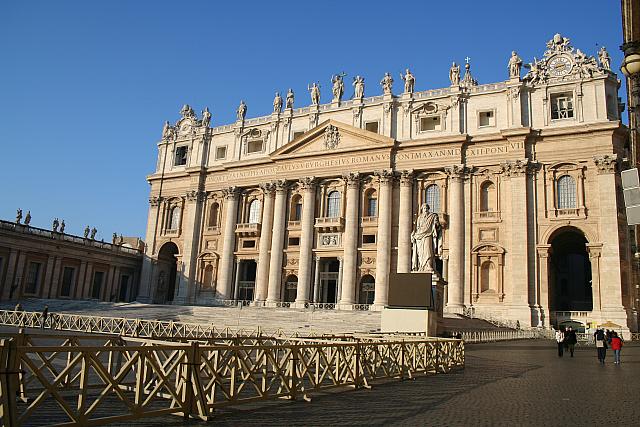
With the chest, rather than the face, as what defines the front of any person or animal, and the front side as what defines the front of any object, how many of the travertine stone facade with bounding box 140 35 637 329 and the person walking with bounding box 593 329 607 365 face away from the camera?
1

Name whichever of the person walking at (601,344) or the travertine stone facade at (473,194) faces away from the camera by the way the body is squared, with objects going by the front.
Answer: the person walking

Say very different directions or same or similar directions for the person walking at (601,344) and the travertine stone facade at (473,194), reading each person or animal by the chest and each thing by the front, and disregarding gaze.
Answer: very different directions

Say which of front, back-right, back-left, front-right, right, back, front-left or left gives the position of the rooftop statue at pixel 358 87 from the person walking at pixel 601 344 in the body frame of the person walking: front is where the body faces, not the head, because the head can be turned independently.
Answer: front-left

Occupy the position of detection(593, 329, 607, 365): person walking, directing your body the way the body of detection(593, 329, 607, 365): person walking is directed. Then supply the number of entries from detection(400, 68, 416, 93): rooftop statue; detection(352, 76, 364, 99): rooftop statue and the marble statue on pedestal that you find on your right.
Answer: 0

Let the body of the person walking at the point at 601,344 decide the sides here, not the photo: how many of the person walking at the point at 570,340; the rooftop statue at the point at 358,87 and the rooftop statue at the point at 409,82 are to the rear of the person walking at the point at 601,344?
0

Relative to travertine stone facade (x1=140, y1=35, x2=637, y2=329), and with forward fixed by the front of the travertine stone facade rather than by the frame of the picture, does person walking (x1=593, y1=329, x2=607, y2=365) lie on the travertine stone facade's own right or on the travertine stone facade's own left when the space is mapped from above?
on the travertine stone facade's own left

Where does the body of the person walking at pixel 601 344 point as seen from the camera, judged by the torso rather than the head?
away from the camera

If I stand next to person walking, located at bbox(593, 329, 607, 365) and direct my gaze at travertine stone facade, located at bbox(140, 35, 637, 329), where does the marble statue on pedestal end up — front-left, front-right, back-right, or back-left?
front-left

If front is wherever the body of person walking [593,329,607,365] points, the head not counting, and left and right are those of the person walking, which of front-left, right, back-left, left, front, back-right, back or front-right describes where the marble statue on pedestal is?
left
